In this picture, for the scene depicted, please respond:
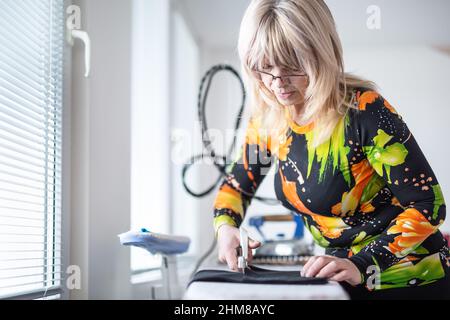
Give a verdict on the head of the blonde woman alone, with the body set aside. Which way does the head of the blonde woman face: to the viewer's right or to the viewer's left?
to the viewer's left

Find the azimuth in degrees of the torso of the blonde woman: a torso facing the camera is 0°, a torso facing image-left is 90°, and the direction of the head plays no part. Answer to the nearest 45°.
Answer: approximately 45°
